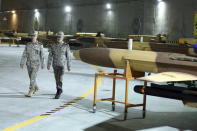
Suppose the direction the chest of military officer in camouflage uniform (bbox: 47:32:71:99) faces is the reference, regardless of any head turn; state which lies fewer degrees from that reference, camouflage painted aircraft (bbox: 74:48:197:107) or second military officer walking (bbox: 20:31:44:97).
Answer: the camouflage painted aircraft

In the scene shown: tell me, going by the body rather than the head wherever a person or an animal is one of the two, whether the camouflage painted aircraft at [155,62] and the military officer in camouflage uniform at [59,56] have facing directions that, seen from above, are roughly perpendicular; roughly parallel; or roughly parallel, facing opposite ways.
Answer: roughly perpendicular

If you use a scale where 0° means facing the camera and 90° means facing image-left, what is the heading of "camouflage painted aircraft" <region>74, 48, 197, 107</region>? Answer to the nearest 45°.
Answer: approximately 90°

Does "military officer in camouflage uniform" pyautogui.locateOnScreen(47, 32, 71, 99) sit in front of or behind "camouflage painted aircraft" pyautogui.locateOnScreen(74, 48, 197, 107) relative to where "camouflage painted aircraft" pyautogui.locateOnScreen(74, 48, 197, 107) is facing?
in front

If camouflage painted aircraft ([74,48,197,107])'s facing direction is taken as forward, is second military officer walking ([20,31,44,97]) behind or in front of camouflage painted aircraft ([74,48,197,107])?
in front

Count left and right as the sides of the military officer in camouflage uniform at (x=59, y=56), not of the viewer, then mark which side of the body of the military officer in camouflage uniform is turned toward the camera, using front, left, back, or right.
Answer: front

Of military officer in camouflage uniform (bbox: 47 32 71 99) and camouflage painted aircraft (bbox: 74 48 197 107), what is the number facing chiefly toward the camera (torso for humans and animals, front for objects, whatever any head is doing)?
1

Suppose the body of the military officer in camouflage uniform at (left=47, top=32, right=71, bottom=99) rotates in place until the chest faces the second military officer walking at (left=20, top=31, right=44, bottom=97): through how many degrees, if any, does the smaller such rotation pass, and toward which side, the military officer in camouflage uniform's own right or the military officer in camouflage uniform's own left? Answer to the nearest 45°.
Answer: approximately 135° to the military officer in camouflage uniform's own right

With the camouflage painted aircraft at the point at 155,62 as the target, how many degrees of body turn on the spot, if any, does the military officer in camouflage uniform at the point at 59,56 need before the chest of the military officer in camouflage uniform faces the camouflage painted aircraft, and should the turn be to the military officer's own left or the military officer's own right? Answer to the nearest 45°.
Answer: approximately 45° to the military officer's own left
